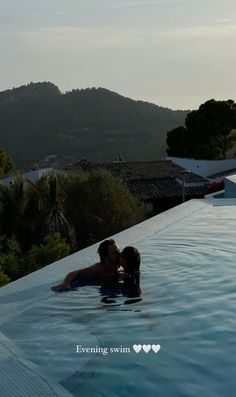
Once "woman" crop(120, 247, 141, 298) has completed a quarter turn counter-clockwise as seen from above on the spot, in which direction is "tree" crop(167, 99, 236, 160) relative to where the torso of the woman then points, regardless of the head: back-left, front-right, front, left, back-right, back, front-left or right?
back

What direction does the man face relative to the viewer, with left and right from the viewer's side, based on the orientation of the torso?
facing the viewer and to the right of the viewer

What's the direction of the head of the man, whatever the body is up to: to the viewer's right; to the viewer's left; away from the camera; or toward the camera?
to the viewer's right

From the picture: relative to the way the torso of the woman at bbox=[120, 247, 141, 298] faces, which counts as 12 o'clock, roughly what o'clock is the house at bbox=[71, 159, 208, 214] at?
The house is roughly at 3 o'clock from the woman.

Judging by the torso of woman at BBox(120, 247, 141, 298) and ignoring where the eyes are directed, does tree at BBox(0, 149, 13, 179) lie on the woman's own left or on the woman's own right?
on the woman's own right

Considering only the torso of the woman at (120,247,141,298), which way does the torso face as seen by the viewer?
to the viewer's left

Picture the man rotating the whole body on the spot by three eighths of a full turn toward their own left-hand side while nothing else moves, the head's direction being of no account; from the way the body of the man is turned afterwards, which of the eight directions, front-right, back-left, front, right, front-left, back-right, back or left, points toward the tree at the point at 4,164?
front

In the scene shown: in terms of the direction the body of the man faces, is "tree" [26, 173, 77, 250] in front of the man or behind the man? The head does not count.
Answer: behind

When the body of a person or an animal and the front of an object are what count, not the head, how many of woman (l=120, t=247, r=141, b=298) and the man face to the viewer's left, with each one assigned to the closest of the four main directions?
1
